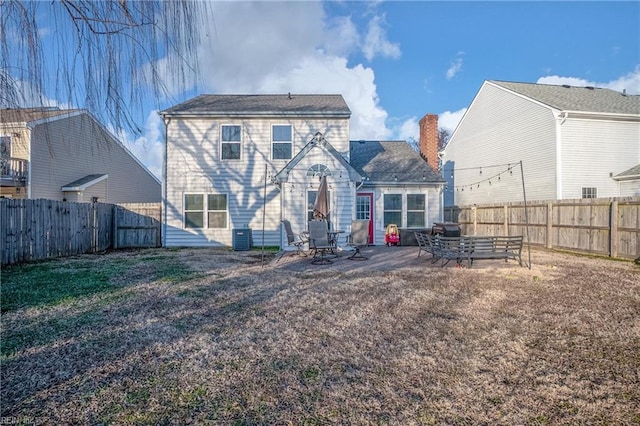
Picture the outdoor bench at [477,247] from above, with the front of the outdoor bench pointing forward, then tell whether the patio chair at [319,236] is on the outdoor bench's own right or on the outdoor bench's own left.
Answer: on the outdoor bench's own left

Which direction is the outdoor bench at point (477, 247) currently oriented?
away from the camera
